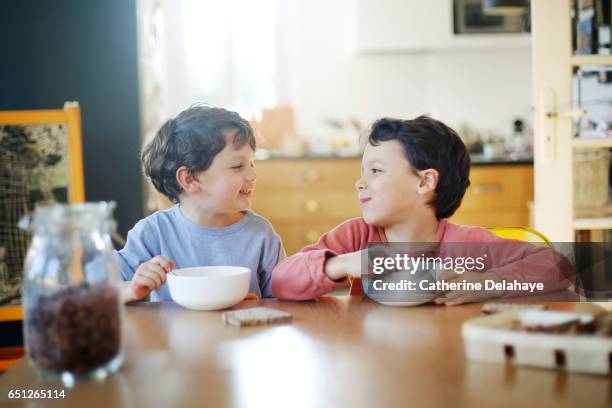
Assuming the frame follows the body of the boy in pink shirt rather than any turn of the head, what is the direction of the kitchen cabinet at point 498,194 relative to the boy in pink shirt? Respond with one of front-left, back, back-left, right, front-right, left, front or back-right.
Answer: back

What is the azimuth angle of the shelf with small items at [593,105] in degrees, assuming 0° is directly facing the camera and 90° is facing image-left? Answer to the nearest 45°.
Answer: approximately 0°

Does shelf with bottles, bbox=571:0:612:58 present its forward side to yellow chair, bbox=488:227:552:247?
yes

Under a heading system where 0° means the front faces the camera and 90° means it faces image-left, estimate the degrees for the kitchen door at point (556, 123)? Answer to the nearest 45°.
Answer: approximately 0°

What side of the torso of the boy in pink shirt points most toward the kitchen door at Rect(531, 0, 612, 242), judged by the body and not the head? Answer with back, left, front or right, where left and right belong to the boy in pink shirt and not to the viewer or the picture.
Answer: back

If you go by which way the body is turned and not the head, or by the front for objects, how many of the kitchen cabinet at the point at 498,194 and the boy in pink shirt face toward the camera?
2

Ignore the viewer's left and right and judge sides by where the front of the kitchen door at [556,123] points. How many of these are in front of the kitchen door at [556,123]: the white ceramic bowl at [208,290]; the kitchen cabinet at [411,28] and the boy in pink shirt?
2

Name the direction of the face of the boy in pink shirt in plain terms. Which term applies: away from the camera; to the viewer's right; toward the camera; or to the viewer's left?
to the viewer's left

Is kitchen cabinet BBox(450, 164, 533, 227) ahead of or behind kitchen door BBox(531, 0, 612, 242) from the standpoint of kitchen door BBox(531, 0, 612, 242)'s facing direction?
behind
